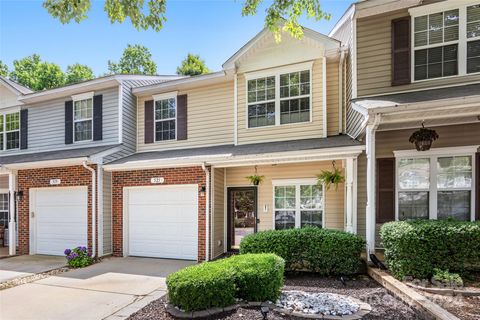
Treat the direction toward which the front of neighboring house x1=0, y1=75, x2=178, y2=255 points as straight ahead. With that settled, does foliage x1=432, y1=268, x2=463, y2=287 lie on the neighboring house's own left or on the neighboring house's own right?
on the neighboring house's own left

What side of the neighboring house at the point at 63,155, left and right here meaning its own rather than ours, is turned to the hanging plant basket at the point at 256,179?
left

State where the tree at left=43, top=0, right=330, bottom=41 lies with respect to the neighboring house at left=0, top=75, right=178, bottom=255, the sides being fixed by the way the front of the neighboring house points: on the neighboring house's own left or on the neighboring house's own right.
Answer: on the neighboring house's own left

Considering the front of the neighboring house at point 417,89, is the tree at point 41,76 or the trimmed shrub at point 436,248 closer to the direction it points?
the trimmed shrub

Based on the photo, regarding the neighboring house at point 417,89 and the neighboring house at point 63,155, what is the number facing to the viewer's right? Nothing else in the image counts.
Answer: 0

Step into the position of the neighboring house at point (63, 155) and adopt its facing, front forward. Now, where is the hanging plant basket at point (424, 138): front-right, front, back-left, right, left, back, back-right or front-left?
left

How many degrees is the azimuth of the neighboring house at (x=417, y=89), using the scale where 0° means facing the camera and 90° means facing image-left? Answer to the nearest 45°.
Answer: approximately 0°

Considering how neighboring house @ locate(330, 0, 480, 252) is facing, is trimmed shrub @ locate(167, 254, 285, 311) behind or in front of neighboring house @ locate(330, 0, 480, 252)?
in front

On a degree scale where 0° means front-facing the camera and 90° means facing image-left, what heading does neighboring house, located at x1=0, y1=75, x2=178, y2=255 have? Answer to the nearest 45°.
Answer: approximately 45°

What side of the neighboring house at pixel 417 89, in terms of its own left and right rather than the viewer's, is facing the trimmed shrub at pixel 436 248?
front
